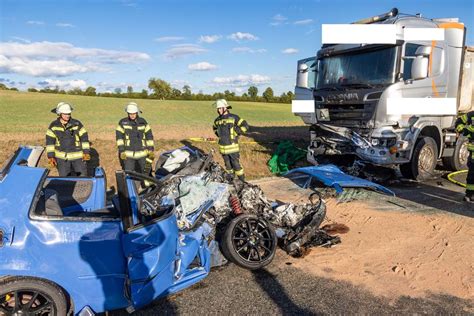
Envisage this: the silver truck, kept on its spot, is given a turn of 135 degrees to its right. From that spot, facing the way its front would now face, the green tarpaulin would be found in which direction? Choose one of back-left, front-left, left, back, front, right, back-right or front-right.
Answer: front-left

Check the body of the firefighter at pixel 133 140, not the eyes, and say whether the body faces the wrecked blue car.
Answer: yes

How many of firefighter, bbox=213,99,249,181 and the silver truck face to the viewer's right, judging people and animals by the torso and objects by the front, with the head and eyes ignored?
0

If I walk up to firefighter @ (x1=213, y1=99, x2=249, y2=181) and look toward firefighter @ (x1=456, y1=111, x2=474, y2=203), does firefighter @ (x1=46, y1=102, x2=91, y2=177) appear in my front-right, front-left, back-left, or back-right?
back-right

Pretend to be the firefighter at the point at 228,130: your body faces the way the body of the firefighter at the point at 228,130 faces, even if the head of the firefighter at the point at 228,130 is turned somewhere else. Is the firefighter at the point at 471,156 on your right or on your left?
on your left

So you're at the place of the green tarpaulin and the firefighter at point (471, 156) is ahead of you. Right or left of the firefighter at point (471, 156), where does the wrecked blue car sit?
right

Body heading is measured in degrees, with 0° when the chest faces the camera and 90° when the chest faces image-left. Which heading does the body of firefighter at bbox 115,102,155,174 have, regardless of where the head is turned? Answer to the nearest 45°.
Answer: approximately 0°

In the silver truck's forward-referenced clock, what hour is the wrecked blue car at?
The wrecked blue car is roughly at 11 o'clock from the silver truck.

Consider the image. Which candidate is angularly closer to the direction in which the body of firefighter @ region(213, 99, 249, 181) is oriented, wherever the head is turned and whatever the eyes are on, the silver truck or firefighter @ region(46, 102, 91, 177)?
the firefighter
